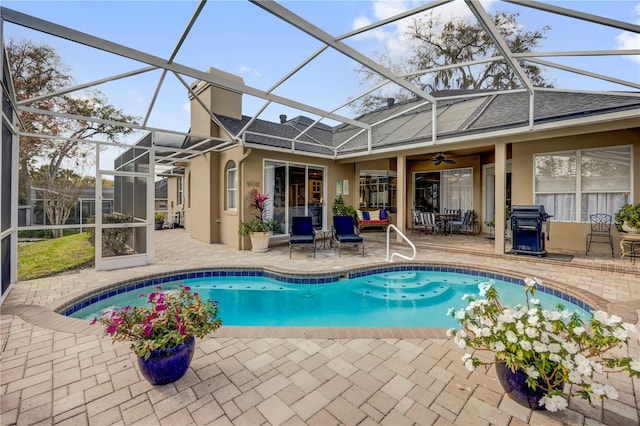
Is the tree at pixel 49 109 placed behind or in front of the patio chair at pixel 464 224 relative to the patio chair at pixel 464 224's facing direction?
in front

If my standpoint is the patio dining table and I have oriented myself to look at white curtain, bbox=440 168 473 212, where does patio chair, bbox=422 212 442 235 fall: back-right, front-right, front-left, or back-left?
back-left

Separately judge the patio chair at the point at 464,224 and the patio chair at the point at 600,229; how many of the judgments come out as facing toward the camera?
1

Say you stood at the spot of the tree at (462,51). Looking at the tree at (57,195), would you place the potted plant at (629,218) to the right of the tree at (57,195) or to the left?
left

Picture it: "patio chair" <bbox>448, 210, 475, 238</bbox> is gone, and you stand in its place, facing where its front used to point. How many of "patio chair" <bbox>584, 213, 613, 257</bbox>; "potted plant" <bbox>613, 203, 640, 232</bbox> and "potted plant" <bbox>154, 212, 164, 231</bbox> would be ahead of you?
1

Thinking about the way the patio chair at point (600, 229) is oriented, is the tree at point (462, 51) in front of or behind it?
behind

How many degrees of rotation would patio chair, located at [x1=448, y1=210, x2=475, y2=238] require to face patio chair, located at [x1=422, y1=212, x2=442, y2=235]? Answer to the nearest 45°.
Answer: approximately 45° to its left

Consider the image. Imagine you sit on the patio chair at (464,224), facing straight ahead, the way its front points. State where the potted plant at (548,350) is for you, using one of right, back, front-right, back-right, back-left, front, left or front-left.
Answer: left

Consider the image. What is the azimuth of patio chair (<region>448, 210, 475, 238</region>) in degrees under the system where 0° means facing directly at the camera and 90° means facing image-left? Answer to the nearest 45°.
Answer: approximately 90°

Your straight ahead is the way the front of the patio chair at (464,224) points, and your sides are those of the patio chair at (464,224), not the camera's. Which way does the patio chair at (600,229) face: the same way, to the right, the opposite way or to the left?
to the left

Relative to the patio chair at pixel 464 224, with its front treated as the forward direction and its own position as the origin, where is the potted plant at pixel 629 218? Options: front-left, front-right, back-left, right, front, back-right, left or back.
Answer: back-left

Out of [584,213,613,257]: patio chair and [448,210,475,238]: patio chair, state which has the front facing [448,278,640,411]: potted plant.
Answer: [584,213,613,257]: patio chair
